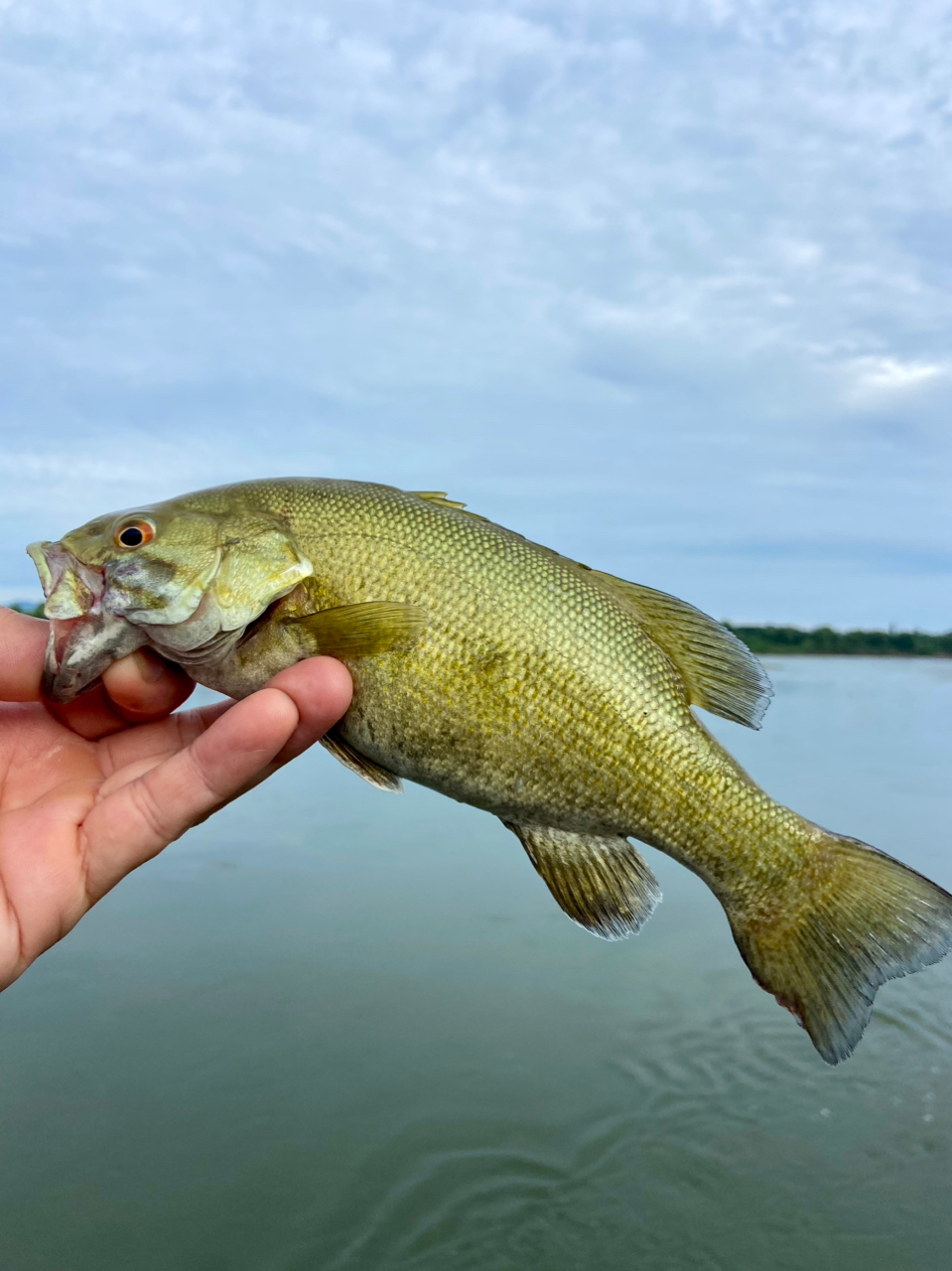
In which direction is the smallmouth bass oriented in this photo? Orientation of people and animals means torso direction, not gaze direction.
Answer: to the viewer's left
